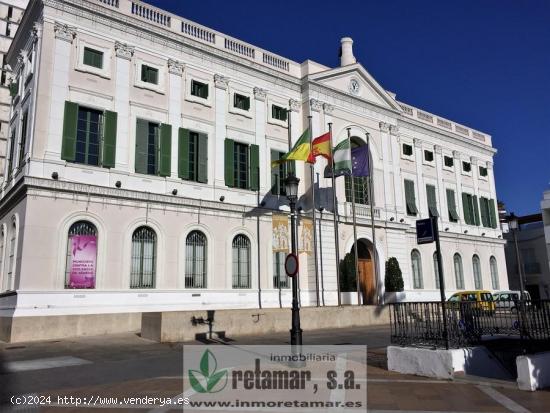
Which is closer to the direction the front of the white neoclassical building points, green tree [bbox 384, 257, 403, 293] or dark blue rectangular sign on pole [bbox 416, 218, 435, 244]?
the dark blue rectangular sign on pole

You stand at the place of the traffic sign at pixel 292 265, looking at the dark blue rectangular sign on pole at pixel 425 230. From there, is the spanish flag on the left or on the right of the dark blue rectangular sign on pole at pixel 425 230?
left

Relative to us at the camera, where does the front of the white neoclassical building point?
facing the viewer and to the right of the viewer

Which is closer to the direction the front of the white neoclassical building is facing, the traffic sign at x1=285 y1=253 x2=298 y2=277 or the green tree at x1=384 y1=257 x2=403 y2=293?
the traffic sign

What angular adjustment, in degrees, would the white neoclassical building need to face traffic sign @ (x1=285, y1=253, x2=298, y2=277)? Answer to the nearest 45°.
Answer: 0° — it already faces it

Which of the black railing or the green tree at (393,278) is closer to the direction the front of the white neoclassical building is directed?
the black railing

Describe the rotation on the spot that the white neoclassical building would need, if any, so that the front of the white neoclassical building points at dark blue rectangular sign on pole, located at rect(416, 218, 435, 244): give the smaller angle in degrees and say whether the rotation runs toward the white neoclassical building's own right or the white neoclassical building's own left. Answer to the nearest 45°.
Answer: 0° — it already faces it

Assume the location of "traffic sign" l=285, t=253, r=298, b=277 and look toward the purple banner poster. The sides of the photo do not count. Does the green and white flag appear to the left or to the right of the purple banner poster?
right
